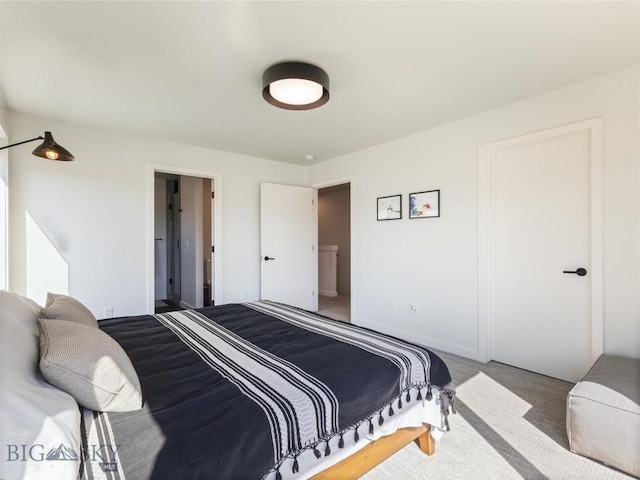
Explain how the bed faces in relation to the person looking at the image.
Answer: facing away from the viewer and to the right of the viewer

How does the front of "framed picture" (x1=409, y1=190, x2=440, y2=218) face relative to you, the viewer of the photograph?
facing the viewer and to the left of the viewer

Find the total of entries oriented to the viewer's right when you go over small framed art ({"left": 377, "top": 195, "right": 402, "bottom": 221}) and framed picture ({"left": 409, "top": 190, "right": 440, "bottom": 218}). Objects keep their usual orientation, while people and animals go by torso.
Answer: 0

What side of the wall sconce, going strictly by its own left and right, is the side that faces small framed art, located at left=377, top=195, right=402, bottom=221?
front

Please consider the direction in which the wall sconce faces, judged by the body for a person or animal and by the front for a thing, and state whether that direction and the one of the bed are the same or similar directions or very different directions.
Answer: same or similar directions

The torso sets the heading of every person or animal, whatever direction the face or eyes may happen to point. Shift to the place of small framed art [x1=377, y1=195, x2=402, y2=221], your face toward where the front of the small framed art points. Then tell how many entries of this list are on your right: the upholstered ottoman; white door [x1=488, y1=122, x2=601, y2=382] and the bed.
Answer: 0

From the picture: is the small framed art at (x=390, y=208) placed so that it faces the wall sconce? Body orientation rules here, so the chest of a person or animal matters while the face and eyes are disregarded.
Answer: yes

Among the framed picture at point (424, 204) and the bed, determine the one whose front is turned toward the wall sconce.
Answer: the framed picture

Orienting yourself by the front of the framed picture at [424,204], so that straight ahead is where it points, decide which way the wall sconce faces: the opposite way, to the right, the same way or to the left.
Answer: the opposite way

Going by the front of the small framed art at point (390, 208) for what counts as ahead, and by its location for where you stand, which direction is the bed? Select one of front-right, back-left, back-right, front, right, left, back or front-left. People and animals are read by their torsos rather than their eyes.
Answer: front-left

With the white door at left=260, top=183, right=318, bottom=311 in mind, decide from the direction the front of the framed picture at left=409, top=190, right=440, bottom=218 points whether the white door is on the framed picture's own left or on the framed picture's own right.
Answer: on the framed picture's own right

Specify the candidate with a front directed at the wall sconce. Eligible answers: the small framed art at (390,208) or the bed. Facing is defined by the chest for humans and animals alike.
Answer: the small framed art

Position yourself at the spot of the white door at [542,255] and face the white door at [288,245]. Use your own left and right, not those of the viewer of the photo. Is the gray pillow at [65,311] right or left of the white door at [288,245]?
left

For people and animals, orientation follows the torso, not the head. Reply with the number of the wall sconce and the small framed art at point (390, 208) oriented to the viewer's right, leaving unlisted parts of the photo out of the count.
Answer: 1

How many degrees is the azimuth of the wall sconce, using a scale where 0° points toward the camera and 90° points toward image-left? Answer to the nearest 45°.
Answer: approximately 270°
